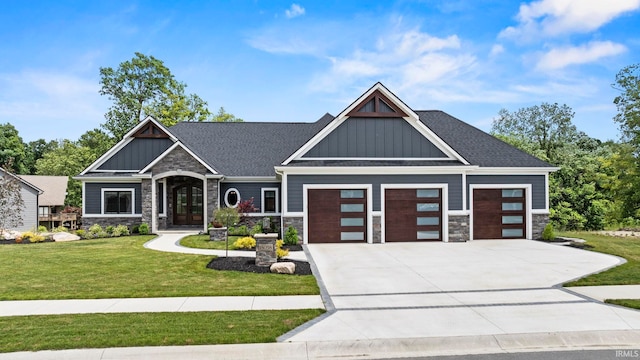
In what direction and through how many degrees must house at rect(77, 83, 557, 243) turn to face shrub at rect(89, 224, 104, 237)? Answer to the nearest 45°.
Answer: approximately 90° to its right

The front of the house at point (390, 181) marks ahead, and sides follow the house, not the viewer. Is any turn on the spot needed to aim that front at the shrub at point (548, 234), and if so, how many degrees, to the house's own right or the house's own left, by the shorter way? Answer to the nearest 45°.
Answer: approximately 90° to the house's own left

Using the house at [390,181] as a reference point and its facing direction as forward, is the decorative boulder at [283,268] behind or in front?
in front

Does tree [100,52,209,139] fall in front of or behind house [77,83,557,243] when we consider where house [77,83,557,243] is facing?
behind

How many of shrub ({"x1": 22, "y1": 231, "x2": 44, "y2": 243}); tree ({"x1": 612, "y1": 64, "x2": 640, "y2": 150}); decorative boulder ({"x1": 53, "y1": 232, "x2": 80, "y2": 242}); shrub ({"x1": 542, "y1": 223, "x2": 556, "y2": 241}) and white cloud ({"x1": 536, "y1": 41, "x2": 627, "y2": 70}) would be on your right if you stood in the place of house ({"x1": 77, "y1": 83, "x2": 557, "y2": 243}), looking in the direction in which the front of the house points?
2

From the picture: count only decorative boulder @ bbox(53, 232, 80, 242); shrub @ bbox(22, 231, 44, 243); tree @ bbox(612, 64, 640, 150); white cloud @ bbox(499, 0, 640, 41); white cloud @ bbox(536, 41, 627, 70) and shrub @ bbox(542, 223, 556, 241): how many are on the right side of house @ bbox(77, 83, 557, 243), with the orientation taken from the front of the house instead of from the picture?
2

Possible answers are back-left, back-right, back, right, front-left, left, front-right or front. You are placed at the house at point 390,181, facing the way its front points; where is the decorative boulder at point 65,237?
right

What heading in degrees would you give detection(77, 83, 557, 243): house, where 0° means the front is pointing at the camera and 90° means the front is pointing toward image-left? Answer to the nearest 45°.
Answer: approximately 0°
